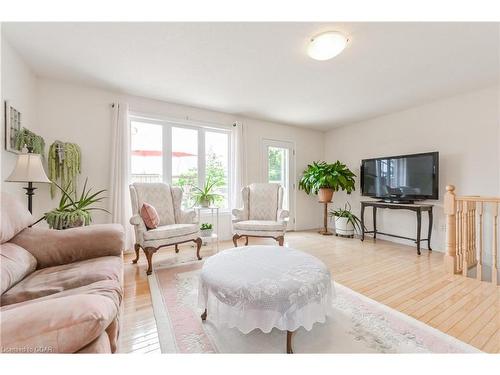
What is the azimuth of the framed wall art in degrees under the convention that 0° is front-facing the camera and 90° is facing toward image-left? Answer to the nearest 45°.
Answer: approximately 315°

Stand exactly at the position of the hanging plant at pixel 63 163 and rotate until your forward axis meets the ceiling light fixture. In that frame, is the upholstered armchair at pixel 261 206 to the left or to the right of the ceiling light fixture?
left

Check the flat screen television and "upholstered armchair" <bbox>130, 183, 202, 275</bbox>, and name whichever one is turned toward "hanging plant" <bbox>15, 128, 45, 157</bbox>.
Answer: the flat screen television

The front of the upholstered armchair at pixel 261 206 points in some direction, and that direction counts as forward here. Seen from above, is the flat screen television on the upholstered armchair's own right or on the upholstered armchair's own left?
on the upholstered armchair's own left

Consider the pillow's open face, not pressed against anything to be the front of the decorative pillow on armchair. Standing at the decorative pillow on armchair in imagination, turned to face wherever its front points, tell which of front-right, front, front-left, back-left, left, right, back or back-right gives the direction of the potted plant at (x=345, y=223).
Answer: front-left

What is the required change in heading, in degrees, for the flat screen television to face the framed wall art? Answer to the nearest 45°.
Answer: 0° — it already faces it

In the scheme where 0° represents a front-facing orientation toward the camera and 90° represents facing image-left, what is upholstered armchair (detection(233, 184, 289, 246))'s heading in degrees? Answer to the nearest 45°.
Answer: approximately 0°

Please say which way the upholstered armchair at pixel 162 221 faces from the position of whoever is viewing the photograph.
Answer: facing the viewer and to the right of the viewer

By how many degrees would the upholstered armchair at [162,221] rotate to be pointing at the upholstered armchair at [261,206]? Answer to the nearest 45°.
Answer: approximately 45° to its left

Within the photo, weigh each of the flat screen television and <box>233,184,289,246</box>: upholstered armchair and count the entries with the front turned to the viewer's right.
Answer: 0

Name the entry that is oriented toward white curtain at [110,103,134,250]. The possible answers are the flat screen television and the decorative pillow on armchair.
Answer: the flat screen television

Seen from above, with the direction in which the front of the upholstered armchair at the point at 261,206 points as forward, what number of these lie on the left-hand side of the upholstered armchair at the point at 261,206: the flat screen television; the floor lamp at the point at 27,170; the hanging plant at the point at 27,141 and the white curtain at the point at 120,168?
1

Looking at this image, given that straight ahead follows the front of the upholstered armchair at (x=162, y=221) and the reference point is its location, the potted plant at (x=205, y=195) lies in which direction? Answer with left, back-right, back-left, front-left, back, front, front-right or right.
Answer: left

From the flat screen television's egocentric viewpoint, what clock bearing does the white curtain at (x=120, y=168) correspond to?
The white curtain is roughly at 12 o'clock from the flat screen television.

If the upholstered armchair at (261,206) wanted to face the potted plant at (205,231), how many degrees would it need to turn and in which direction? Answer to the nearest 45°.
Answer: approximately 45° to its right

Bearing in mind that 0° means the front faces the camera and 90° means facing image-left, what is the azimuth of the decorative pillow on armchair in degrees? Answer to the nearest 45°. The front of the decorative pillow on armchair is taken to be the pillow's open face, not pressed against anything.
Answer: approximately 315°

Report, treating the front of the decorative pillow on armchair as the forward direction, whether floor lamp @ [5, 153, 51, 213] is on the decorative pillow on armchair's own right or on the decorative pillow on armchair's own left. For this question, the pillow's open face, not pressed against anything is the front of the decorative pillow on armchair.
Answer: on the decorative pillow on armchair's own right

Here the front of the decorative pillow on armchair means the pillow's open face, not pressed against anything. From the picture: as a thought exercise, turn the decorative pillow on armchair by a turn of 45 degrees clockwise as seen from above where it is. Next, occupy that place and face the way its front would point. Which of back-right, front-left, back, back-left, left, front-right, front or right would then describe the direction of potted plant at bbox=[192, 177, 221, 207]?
back-left

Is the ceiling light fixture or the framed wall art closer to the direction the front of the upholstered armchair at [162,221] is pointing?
the ceiling light fixture
